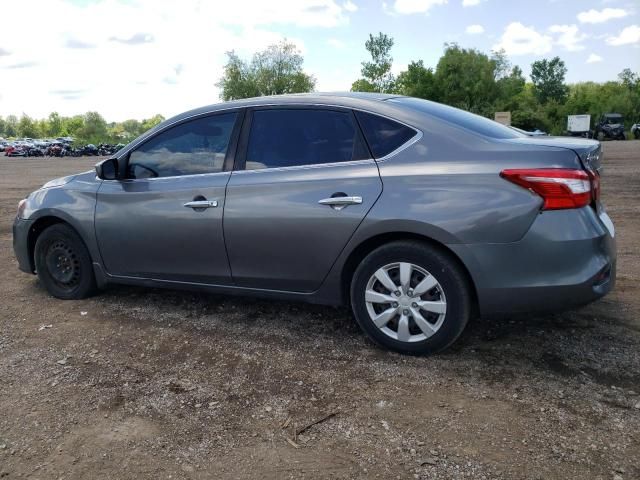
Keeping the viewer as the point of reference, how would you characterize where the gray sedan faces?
facing away from the viewer and to the left of the viewer

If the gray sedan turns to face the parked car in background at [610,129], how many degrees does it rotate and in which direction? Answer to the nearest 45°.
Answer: approximately 90° to its right
